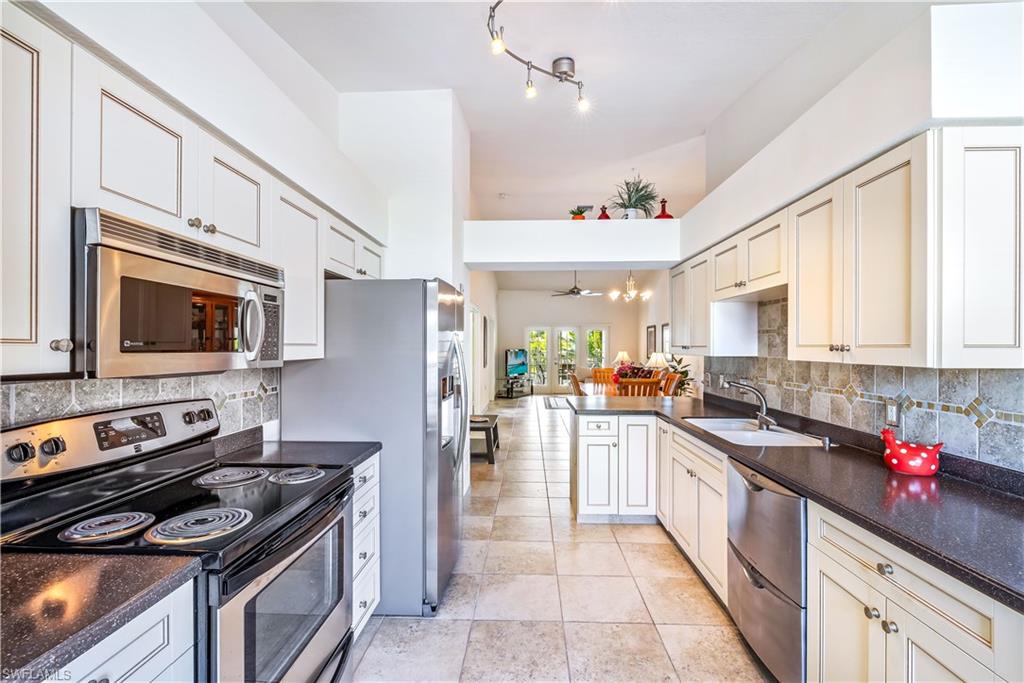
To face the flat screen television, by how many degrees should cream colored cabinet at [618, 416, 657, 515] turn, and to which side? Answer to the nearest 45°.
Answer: approximately 180°

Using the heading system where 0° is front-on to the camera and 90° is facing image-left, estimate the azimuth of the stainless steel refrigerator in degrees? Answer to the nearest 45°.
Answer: approximately 270°

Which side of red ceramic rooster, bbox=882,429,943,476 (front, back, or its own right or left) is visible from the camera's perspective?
left

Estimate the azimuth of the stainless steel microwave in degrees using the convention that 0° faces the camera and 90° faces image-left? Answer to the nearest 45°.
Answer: approximately 315°

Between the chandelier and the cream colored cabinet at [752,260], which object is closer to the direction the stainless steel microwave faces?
the cream colored cabinet

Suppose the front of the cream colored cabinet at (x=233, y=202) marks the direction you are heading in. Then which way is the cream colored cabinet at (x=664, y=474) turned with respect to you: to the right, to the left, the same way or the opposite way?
the opposite way

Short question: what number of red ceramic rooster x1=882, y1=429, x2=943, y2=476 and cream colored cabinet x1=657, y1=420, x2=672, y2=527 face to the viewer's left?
2

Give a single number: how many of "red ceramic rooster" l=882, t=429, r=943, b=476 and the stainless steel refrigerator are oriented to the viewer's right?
1
